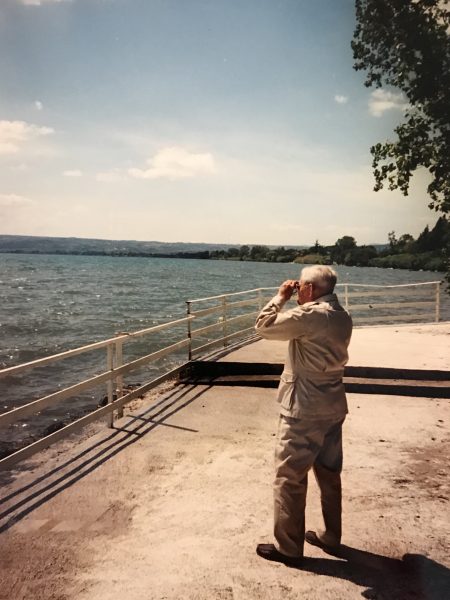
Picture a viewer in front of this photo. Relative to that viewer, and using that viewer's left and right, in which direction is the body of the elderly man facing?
facing away from the viewer and to the left of the viewer

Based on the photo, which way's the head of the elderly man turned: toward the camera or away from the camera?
away from the camera

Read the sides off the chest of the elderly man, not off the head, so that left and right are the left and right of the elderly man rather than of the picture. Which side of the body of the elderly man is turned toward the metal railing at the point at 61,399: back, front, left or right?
front
